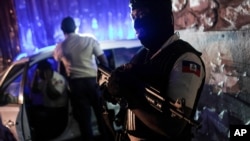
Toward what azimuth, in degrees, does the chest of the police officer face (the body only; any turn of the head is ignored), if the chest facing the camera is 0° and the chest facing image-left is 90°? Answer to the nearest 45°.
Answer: approximately 45°

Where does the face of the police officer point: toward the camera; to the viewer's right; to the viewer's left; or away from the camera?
to the viewer's left

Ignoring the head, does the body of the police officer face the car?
no

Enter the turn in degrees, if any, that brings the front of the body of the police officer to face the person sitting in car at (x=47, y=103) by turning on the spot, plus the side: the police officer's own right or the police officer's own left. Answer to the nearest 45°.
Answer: approximately 90° to the police officer's own right

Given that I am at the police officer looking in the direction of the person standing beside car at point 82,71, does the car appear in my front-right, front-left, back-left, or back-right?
front-left

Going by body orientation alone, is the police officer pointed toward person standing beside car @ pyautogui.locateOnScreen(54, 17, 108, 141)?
no
